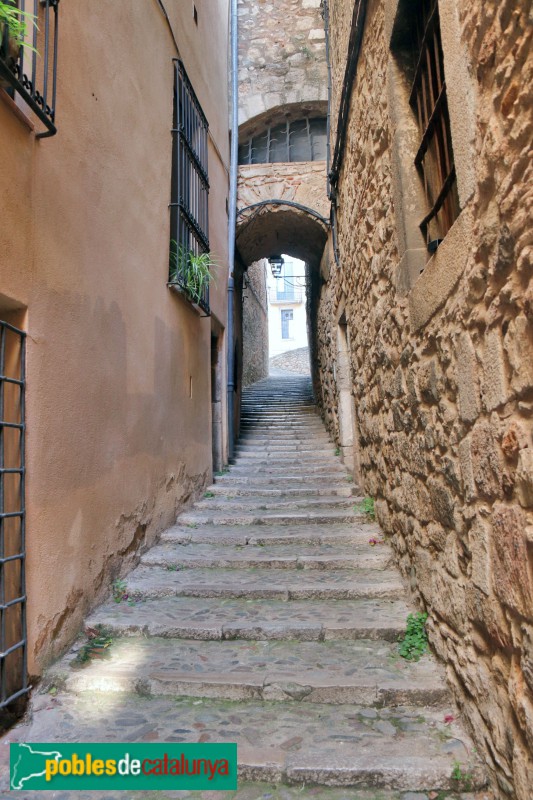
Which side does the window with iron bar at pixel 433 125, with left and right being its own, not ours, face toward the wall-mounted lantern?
right

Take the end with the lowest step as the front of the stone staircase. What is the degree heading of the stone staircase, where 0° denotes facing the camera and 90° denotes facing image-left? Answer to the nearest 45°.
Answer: approximately 0°

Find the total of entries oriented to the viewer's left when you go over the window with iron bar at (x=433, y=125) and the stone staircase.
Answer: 1

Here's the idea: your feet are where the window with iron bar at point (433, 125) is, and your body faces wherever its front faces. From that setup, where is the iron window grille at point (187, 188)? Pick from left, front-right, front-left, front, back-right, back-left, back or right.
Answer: front-right

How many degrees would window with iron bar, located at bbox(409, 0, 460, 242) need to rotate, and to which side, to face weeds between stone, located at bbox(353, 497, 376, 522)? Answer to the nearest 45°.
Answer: approximately 90° to its right

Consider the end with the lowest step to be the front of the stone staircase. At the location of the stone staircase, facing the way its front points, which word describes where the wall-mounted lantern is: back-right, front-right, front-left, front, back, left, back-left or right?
back

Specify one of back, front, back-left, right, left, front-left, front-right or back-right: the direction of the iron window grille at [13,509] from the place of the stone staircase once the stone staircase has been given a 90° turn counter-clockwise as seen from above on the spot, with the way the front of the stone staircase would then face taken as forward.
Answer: back

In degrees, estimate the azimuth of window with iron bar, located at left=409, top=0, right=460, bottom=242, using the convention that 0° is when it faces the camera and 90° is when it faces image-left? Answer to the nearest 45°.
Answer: approximately 90°

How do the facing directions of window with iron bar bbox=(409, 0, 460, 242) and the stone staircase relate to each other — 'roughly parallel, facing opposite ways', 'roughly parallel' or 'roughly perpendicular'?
roughly perpendicular
